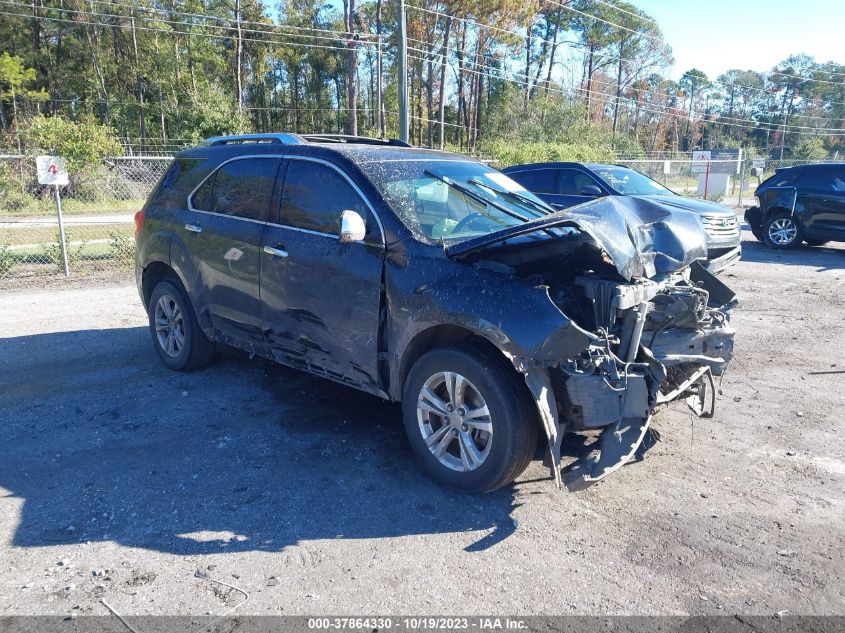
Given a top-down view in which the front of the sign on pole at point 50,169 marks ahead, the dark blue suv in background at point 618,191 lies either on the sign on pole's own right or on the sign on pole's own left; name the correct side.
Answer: on the sign on pole's own left

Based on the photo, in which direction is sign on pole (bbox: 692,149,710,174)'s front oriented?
toward the camera

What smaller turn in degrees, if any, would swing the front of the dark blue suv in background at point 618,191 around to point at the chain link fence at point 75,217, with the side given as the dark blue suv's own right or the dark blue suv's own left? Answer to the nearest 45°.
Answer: approximately 135° to the dark blue suv's own right

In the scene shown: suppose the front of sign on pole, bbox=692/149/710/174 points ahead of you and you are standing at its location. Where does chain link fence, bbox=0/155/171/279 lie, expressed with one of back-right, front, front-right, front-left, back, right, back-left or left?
front-right

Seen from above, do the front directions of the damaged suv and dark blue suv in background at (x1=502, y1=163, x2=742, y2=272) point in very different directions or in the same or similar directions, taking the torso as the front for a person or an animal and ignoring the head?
same or similar directions

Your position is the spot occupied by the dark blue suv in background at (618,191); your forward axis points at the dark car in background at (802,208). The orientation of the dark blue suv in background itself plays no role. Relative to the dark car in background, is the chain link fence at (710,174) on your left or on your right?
left

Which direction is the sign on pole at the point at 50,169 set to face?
toward the camera

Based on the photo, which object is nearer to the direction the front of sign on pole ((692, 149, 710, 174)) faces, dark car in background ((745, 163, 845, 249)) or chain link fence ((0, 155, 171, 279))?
the dark car in background

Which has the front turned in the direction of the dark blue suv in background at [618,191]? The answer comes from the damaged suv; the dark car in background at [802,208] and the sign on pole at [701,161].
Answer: the sign on pole
